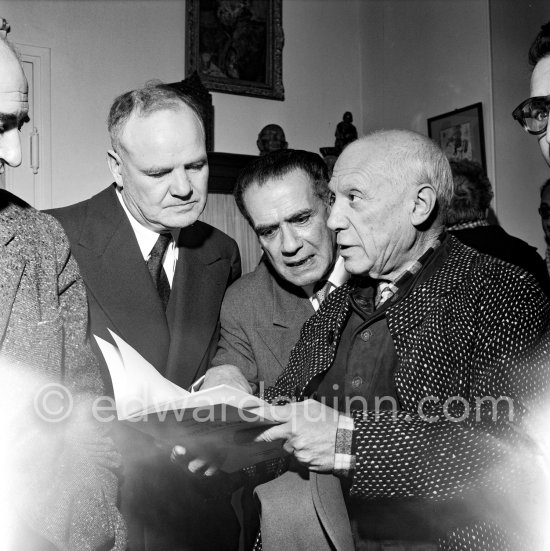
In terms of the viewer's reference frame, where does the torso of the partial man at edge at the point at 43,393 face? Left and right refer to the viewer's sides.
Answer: facing the viewer and to the right of the viewer

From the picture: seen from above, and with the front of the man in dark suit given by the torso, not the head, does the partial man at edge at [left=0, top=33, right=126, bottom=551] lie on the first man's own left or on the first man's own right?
on the first man's own right

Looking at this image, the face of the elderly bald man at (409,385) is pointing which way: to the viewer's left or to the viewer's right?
to the viewer's left

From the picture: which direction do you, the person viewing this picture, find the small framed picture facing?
facing the viewer and to the left of the viewer

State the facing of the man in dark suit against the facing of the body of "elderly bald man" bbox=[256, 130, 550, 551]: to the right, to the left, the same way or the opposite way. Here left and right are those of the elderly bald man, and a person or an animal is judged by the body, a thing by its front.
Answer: to the left

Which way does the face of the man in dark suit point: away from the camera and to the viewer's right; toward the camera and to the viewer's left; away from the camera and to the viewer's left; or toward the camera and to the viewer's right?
toward the camera and to the viewer's right

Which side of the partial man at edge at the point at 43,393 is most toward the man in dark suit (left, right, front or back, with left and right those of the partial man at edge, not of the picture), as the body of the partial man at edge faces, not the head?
left

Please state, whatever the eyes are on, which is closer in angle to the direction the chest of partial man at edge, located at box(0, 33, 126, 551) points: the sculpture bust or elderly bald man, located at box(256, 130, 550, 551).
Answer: the elderly bald man

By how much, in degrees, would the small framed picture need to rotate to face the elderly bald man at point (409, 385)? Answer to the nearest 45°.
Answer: approximately 45° to its left

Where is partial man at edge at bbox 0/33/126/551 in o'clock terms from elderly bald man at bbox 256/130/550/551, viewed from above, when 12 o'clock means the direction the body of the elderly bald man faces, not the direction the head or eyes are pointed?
The partial man at edge is roughly at 1 o'clock from the elderly bald man.

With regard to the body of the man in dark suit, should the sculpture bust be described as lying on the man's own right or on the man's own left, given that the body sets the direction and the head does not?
on the man's own left

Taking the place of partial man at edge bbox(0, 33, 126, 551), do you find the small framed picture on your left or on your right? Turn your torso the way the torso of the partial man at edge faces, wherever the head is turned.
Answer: on your left
